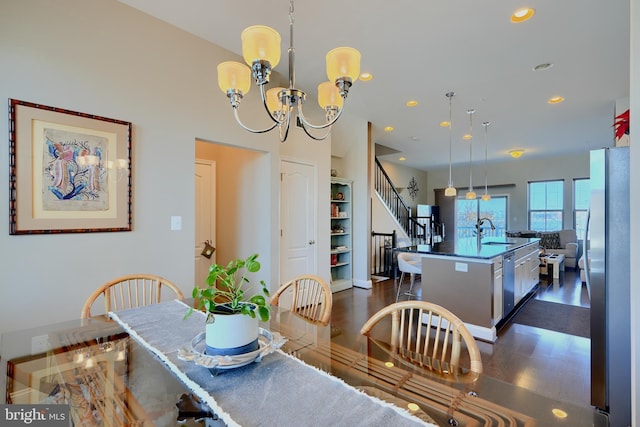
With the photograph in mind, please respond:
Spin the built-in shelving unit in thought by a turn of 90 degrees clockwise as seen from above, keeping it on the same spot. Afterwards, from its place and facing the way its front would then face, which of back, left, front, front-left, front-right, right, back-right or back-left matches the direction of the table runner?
front-left

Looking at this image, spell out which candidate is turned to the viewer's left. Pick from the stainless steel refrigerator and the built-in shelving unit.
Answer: the stainless steel refrigerator

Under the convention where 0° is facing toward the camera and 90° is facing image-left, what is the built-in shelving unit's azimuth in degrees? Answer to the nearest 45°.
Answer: approximately 315°

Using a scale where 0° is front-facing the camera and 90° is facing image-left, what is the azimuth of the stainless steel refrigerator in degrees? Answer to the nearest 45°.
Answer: approximately 90°

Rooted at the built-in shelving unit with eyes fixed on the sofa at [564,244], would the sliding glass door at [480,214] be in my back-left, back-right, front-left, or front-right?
front-left

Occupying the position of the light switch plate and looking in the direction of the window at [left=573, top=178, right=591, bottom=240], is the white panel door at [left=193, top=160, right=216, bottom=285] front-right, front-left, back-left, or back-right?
front-left

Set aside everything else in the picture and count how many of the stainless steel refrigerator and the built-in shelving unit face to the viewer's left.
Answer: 1

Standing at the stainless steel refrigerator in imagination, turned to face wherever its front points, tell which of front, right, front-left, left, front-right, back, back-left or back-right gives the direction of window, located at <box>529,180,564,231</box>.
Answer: right

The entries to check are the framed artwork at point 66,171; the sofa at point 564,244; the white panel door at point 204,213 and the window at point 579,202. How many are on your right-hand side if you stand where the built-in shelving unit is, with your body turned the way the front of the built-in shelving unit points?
2

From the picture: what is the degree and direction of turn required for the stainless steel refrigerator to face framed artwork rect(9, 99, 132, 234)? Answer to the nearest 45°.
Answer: approximately 45° to its left

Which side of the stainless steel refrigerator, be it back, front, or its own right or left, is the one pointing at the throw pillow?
right

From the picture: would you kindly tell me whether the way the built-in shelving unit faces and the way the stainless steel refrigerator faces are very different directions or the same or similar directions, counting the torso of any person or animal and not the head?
very different directions

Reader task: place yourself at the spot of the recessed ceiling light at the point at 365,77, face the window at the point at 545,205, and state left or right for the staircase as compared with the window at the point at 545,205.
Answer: left

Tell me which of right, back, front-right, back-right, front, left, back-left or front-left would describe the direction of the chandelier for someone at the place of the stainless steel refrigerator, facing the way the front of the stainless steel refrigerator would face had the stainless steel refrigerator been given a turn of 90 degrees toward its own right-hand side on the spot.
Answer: back-left

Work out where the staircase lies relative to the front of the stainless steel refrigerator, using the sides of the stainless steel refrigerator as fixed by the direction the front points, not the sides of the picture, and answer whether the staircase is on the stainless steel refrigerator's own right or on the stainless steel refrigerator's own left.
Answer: on the stainless steel refrigerator's own right

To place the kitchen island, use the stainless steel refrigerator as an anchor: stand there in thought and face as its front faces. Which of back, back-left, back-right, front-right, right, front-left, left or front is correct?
front-right

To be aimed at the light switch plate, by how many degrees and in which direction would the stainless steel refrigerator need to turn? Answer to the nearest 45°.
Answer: approximately 45° to its left

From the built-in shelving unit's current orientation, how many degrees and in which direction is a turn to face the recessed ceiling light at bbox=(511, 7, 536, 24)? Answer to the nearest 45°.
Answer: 0° — it already faces it

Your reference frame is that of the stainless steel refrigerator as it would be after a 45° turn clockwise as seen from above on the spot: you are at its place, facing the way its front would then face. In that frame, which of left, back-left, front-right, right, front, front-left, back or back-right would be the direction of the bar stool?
front
